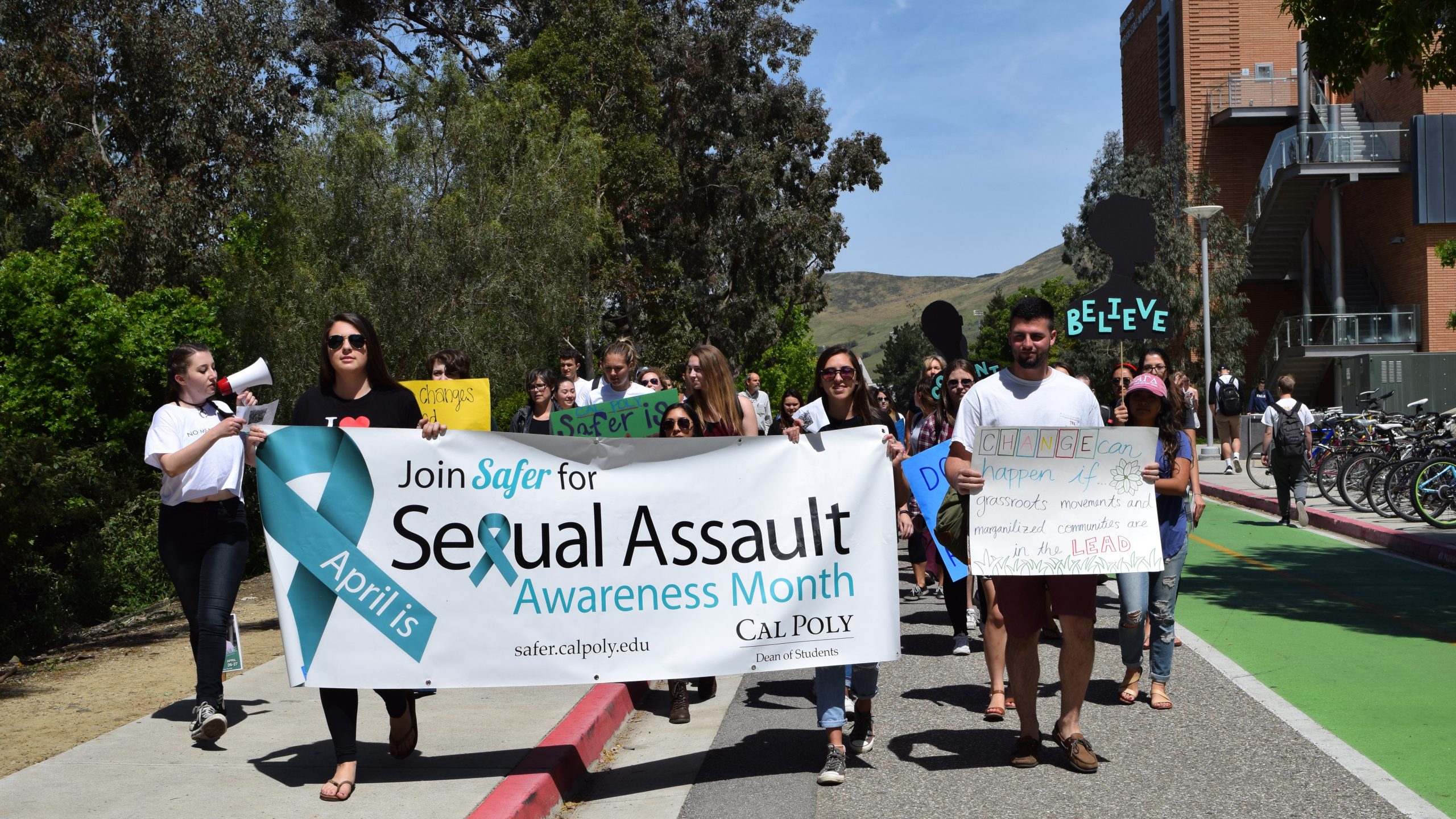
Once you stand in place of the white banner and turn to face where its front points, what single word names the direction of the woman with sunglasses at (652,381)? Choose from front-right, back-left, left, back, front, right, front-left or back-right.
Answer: back

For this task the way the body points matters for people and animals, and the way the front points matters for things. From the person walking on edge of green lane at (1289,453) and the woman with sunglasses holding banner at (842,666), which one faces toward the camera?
the woman with sunglasses holding banner

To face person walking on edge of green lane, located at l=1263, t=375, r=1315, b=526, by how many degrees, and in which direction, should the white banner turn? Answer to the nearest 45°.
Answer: approximately 135° to its left

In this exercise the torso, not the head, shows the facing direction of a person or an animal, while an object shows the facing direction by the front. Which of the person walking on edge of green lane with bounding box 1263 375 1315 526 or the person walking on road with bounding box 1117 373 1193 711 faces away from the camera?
the person walking on edge of green lane with bounding box 1263 375 1315 526

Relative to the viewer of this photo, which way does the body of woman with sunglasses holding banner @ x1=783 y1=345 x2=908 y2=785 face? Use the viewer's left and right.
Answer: facing the viewer

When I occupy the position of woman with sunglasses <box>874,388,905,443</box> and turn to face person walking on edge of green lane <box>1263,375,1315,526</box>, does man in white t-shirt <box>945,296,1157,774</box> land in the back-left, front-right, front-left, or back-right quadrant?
back-right

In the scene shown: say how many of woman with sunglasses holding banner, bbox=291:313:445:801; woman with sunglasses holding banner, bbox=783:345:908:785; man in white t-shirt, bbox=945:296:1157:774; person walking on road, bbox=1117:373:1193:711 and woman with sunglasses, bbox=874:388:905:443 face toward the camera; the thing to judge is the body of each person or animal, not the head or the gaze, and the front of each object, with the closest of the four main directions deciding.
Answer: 5

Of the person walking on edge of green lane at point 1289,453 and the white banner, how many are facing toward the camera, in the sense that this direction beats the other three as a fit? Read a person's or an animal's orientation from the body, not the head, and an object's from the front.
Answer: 1

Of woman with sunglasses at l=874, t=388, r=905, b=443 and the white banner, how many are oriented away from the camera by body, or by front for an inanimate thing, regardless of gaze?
0

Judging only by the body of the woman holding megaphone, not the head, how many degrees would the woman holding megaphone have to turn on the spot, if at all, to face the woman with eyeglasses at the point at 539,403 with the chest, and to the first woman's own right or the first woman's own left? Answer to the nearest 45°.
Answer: approximately 90° to the first woman's own left

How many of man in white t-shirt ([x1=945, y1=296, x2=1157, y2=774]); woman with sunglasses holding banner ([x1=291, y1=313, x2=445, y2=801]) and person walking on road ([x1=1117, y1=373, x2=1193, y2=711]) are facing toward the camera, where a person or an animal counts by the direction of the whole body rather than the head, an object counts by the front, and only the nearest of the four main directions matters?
3

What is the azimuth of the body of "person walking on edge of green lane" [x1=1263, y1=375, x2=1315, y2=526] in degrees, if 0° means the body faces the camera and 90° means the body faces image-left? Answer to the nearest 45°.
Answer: approximately 180°

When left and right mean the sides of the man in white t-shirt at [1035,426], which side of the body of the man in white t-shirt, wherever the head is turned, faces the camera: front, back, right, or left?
front

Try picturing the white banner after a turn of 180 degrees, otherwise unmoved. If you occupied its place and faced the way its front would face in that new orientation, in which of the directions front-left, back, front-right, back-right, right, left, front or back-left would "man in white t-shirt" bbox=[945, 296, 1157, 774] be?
right
